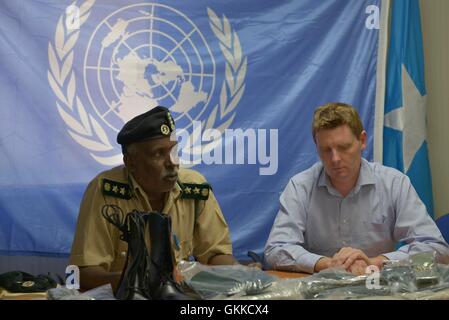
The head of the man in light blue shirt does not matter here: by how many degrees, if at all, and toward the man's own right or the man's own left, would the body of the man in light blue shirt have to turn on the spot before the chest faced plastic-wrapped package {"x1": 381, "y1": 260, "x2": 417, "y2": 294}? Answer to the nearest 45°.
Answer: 0° — they already face it

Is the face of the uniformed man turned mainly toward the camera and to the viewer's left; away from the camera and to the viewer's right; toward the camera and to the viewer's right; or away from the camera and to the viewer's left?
toward the camera and to the viewer's right

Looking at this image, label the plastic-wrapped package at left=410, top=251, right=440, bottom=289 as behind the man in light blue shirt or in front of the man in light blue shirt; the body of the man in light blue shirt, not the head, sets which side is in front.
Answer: in front

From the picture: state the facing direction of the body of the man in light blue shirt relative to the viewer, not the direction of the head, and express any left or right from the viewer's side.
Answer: facing the viewer

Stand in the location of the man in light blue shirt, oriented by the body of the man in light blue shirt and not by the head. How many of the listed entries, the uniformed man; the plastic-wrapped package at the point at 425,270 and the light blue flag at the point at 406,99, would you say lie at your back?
1

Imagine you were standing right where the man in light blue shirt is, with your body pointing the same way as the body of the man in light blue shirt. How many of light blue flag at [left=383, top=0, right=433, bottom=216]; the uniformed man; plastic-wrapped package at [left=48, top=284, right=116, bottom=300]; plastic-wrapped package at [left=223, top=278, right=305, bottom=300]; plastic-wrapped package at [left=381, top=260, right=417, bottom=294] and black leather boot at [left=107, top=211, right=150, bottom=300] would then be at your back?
1

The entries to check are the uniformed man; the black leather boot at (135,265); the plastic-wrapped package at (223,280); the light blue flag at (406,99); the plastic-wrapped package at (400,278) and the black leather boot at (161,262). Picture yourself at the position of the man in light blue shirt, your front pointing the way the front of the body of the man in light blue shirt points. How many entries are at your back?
1

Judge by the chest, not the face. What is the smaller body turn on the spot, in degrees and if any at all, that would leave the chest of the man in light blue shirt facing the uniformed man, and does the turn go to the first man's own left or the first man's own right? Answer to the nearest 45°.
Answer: approximately 45° to the first man's own right

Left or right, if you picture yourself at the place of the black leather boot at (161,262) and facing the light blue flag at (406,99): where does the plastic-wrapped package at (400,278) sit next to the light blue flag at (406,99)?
right

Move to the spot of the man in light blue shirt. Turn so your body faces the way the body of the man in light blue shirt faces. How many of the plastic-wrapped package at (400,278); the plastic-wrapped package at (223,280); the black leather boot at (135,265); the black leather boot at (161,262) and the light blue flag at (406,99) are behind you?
1

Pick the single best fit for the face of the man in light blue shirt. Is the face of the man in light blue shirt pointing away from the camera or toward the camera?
toward the camera

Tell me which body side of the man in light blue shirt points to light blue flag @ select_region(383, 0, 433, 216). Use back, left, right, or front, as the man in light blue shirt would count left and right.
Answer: back
